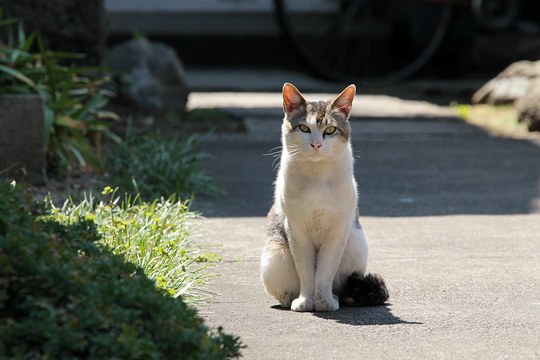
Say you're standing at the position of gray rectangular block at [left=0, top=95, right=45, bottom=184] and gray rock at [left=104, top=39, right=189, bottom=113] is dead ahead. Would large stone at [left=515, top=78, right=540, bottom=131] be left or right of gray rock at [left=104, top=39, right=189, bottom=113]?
right

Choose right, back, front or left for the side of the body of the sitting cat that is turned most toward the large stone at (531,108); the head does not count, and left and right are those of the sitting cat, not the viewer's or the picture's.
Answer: back

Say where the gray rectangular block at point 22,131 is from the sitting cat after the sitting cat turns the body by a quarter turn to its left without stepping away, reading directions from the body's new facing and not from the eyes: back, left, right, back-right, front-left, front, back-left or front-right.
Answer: back-left

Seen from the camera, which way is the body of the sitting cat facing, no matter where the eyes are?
toward the camera

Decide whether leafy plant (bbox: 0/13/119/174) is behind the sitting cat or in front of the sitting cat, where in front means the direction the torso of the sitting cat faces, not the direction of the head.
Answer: behind

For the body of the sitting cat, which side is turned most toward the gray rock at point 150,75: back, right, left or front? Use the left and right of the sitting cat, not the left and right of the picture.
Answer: back

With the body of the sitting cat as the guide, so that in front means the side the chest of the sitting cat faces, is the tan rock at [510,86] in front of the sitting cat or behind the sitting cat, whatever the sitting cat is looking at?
behind

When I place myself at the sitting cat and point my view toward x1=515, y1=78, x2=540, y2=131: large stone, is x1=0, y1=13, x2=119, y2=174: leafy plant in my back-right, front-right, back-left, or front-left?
front-left

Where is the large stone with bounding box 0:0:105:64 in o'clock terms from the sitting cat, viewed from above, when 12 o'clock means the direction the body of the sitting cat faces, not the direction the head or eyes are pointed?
The large stone is roughly at 5 o'clock from the sitting cat.
